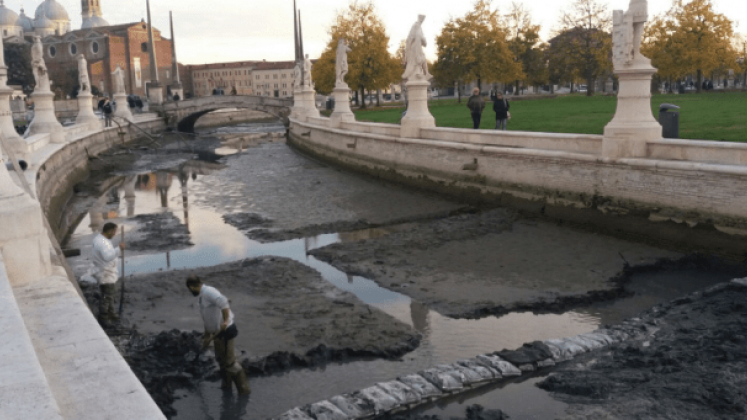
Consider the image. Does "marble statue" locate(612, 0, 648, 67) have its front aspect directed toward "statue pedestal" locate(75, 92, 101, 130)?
no

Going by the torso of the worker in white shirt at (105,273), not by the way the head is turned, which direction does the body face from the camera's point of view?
to the viewer's right

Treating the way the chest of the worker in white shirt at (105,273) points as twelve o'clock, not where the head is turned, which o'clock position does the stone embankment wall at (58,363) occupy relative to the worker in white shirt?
The stone embankment wall is roughly at 3 o'clock from the worker in white shirt.

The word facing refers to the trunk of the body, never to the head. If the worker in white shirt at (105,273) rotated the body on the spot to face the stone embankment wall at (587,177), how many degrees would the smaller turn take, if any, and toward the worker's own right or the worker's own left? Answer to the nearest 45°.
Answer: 0° — they already face it

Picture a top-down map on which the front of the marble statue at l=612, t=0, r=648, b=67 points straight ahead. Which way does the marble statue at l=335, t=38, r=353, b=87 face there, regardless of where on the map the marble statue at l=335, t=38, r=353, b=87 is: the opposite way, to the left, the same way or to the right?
the same way

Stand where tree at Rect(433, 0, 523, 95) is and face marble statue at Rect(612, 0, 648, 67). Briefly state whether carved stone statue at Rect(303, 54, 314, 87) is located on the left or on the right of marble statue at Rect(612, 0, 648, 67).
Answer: right

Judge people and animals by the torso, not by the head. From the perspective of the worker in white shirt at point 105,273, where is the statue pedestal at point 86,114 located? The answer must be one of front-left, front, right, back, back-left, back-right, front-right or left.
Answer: left

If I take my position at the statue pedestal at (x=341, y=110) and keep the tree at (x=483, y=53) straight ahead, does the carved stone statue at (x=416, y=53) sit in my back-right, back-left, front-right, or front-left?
back-right

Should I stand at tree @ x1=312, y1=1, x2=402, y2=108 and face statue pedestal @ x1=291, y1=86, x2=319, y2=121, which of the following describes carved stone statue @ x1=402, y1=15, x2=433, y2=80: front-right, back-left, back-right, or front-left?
front-left
